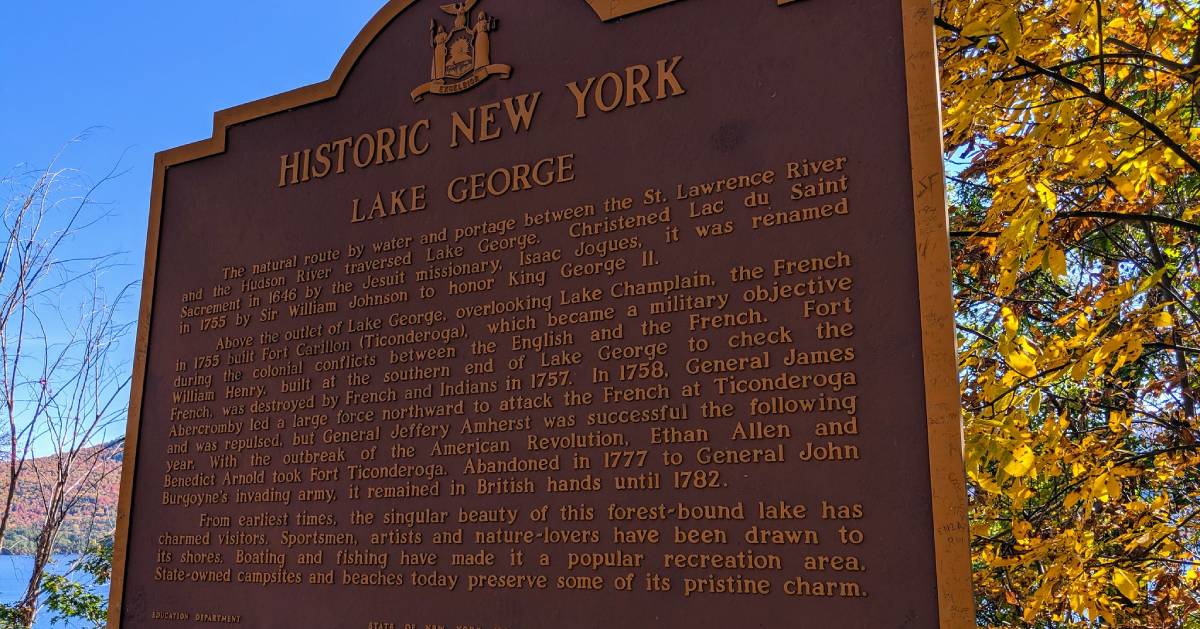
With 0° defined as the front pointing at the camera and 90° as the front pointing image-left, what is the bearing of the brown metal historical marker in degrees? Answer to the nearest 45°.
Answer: approximately 45°
